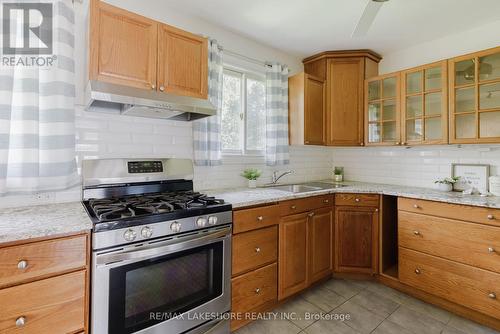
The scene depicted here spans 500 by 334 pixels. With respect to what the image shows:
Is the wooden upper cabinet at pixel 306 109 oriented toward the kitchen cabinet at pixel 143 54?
no

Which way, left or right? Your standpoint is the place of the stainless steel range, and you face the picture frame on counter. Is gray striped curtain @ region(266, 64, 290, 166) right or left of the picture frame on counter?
left

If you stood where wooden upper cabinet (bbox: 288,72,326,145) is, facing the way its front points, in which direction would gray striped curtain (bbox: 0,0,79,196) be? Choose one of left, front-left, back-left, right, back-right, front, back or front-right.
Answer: right

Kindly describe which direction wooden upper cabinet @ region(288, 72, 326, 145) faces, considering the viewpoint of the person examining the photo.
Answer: facing the viewer and to the right of the viewer

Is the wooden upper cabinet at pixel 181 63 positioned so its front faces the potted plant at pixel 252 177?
no

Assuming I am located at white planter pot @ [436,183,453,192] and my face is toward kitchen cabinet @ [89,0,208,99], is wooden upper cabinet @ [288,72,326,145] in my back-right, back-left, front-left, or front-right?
front-right

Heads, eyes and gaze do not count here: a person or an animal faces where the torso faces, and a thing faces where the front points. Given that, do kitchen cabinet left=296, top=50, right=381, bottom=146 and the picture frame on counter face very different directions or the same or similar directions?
same or similar directions

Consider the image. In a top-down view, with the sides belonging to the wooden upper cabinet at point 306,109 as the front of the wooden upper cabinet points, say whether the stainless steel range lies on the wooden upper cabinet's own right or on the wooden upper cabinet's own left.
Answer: on the wooden upper cabinet's own right

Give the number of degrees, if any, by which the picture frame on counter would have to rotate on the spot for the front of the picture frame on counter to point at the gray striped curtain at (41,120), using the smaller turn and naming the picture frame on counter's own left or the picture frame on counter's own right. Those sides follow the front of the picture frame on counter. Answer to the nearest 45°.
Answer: approximately 45° to the picture frame on counter's own right

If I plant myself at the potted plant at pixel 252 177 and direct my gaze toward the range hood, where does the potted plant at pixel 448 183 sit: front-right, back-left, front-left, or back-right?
back-left

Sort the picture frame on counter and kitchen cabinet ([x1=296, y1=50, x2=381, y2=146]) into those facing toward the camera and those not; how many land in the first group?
2

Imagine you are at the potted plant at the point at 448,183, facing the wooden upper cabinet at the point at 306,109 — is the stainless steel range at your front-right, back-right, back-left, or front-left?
front-left

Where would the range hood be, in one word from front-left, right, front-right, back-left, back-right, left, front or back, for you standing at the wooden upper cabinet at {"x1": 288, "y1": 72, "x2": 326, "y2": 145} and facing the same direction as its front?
right

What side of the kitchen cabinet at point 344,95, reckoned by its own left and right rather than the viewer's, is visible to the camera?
front

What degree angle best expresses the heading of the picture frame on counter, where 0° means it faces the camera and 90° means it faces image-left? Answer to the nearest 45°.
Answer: approximately 0°
